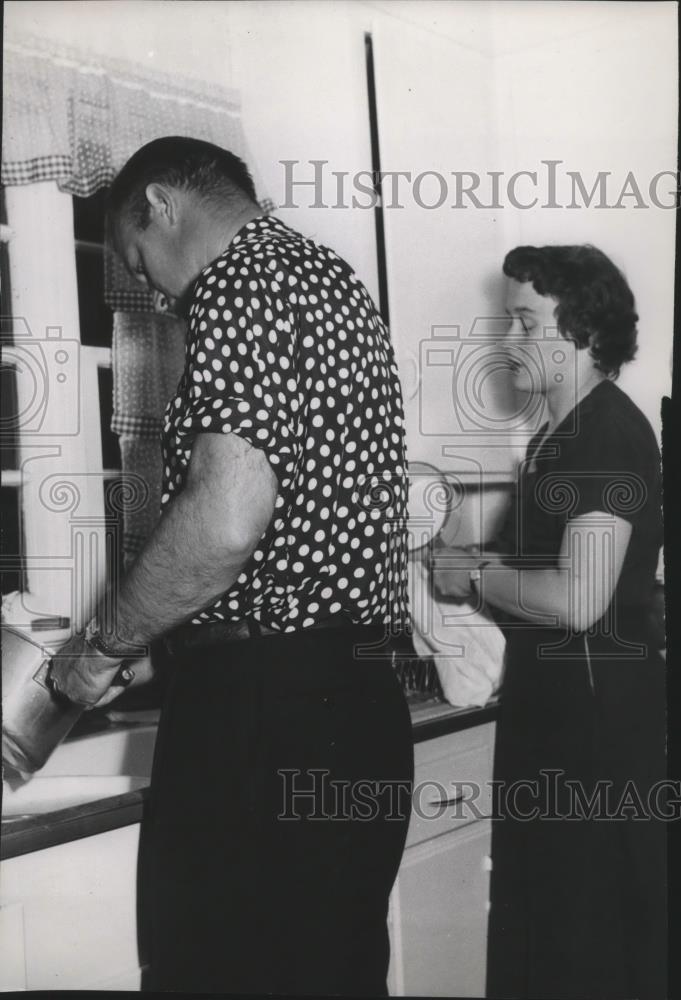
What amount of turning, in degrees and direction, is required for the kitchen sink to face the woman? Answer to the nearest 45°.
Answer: approximately 45° to its left

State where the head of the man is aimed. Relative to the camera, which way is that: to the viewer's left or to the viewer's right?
to the viewer's left

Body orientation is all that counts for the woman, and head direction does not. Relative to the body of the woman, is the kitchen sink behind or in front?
in front

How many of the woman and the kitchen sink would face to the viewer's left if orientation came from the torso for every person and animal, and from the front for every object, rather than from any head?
1

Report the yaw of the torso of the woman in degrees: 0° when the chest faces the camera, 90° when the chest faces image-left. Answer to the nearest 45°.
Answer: approximately 90°

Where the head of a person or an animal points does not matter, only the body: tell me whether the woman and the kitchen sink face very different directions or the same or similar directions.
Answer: very different directions

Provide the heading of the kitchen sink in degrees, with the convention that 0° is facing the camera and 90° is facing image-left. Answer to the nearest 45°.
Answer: approximately 315°

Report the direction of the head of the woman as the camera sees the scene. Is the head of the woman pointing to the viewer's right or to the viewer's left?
to the viewer's left
